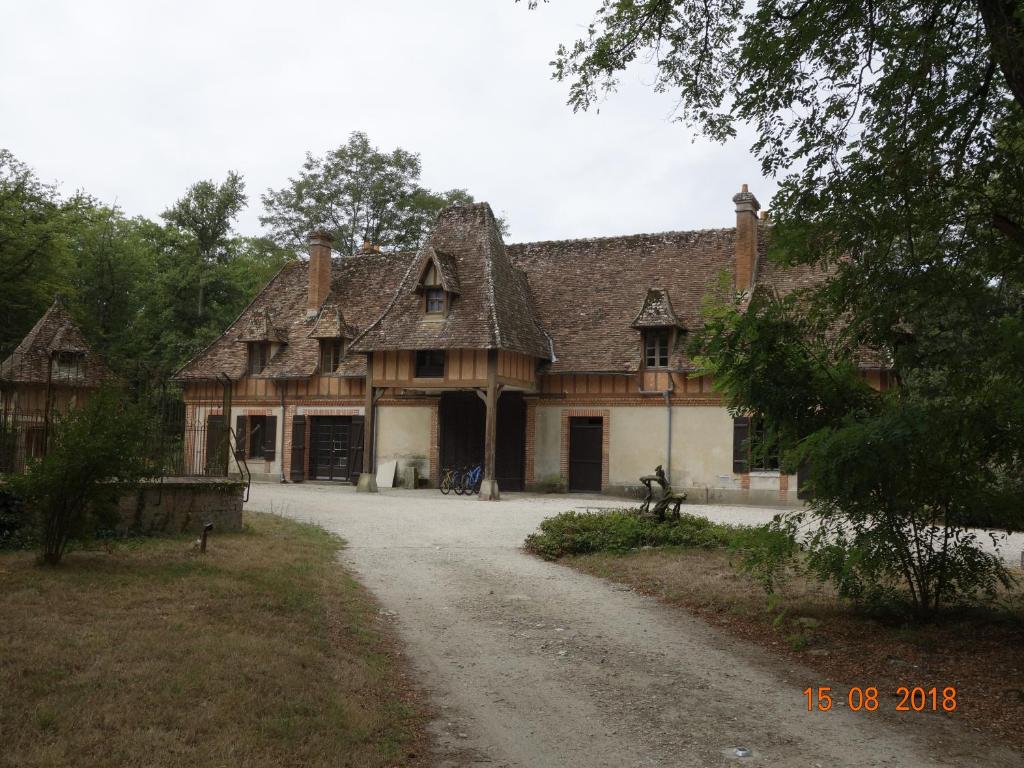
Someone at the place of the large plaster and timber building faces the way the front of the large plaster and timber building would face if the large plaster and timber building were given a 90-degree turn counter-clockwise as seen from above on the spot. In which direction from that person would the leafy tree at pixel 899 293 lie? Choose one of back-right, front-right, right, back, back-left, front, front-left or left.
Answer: front-right

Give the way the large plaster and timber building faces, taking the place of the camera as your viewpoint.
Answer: facing the viewer and to the left of the viewer

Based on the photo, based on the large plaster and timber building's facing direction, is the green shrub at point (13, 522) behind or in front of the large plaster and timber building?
in front

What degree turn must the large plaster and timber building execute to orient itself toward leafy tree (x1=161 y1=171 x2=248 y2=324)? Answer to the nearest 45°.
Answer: approximately 90° to its right

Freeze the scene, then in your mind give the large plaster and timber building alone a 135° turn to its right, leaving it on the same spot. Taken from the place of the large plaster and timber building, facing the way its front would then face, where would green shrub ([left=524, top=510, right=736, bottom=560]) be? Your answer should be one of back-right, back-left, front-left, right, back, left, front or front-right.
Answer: back

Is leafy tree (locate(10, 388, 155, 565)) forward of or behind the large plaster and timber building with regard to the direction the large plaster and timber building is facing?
forward

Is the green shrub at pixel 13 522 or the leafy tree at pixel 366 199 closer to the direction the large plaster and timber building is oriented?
the green shrub
